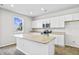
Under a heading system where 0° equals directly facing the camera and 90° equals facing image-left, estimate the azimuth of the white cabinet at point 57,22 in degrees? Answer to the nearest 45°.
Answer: approximately 45°

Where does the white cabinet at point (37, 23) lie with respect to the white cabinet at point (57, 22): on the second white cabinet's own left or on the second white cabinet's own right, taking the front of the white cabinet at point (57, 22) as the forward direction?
on the second white cabinet's own right
